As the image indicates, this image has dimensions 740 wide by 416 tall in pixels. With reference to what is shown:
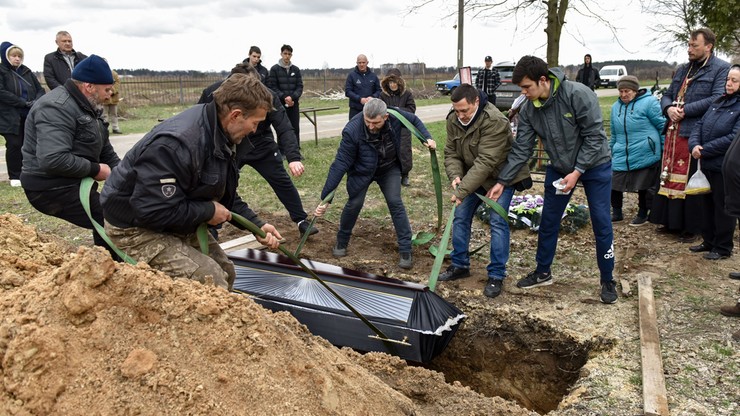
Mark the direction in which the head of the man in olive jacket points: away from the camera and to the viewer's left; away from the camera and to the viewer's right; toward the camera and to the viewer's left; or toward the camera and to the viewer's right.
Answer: toward the camera and to the viewer's left

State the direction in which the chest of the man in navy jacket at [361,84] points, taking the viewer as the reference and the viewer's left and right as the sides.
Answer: facing the viewer

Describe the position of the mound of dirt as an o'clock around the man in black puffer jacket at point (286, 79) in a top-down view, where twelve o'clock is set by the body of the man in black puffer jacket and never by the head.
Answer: The mound of dirt is roughly at 12 o'clock from the man in black puffer jacket.

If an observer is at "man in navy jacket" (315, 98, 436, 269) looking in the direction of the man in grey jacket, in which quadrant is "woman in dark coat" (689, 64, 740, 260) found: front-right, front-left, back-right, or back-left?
front-left

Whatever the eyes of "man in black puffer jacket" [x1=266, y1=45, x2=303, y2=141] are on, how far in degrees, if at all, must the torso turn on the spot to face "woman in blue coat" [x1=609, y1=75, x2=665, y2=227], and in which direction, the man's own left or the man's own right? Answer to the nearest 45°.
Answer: approximately 45° to the man's own left

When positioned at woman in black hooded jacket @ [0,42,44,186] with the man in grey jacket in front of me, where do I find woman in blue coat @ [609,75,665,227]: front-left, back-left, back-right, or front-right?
front-left

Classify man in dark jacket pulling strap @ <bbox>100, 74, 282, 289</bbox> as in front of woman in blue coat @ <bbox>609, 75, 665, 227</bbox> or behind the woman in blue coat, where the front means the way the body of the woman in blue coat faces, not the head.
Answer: in front

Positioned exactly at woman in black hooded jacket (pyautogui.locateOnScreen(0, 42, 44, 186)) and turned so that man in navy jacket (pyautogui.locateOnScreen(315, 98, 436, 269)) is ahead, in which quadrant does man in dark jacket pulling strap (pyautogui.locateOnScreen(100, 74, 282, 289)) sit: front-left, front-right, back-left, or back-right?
front-right

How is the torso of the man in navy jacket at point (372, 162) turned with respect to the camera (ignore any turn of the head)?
toward the camera

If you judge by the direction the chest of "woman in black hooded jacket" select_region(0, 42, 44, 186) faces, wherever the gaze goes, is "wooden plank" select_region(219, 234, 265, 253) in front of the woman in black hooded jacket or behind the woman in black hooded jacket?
in front

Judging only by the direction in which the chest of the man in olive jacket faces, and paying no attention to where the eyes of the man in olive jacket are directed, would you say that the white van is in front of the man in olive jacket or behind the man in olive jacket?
behind

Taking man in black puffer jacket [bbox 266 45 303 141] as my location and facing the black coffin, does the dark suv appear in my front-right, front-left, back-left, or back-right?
back-left
